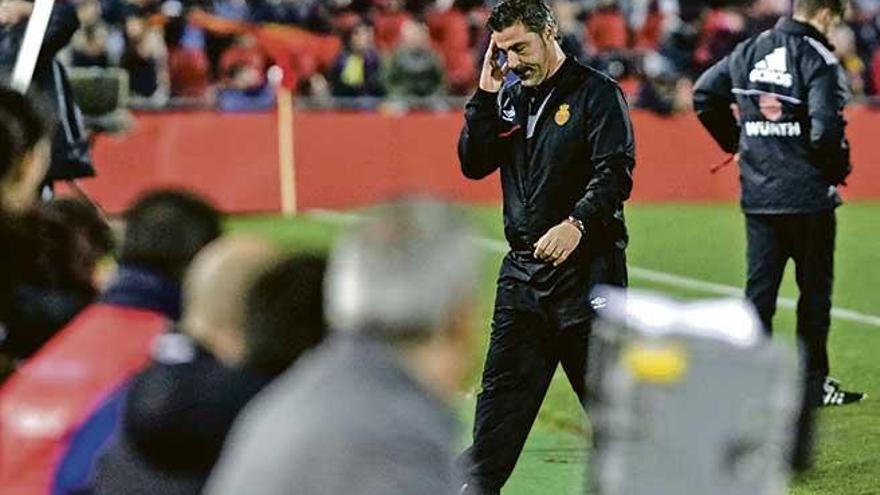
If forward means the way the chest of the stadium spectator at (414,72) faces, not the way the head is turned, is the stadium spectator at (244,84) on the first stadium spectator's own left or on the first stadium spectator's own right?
on the first stadium spectator's own right

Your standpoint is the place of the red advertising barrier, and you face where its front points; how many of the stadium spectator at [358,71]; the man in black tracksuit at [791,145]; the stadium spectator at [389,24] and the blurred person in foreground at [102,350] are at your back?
2

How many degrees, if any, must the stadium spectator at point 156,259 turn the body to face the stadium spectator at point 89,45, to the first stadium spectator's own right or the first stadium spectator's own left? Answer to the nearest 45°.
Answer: approximately 45° to the first stadium spectator's own left

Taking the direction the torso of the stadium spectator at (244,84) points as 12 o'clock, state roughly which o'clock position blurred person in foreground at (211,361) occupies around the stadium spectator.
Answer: The blurred person in foreground is roughly at 12 o'clock from the stadium spectator.

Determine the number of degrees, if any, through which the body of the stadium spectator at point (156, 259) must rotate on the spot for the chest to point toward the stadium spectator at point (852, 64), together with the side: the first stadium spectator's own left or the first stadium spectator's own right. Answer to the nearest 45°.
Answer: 0° — they already face them

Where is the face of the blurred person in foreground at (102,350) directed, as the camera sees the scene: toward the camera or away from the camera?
away from the camera

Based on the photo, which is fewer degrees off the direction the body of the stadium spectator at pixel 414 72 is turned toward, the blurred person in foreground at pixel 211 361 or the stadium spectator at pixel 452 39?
the blurred person in foreground

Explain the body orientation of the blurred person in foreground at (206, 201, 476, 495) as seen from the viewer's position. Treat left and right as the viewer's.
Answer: facing away from the viewer and to the right of the viewer

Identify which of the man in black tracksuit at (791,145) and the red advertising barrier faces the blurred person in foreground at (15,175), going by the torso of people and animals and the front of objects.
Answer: the red advertising barrier
